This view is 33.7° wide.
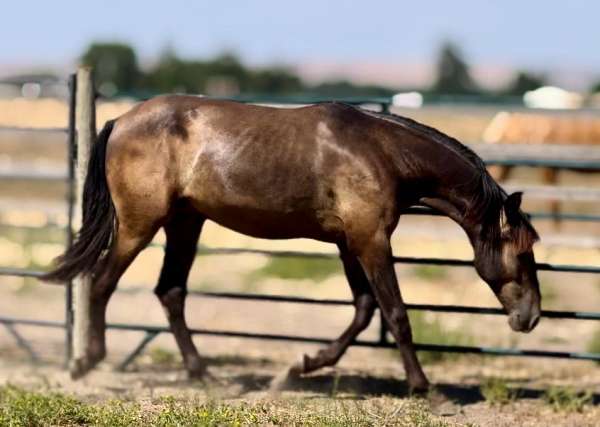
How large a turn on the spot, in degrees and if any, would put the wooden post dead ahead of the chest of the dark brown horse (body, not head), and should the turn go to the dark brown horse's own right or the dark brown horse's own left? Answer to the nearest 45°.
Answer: approximately 135° to the dark brown horse's own left

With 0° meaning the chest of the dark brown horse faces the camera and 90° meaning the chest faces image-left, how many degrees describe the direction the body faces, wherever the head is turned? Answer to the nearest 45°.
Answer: approximately 270°
